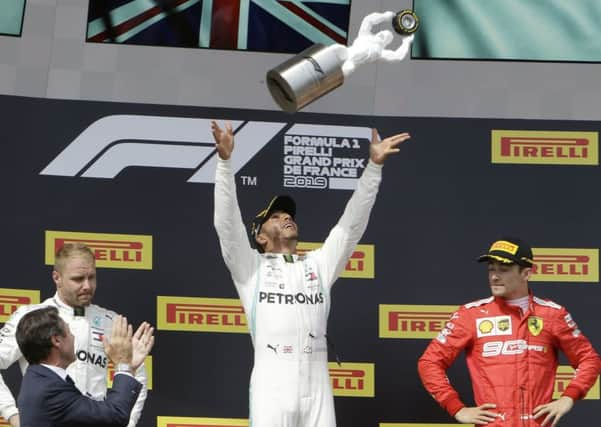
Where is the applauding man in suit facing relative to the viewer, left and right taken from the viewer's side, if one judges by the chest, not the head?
facing away from the viewer and to the right of the viewer

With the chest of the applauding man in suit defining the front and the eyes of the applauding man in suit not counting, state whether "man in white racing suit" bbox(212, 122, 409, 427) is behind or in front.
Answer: in front

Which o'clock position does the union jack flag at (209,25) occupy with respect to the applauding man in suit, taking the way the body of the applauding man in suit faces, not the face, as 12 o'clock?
The union jack flag is roughly at 11 o'clock from the applauding man in suit.

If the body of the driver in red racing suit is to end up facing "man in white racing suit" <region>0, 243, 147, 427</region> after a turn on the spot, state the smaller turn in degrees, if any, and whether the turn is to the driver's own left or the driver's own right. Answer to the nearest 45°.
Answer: approximately 90° to the driver's own right

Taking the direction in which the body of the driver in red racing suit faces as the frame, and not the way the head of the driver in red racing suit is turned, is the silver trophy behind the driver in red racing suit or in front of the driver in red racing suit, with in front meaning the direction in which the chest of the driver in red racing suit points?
in front

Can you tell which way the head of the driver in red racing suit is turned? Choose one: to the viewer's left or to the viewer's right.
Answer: to the viewer's left

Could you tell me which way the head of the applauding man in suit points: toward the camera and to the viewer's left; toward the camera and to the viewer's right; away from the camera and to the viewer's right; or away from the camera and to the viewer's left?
away from the camera and to the viewer's right

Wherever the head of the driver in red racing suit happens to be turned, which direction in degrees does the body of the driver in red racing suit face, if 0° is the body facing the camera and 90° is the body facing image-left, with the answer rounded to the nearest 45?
approximately 0°

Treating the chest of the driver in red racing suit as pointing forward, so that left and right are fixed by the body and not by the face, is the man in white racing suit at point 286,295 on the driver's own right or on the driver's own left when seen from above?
on the driver's own right
